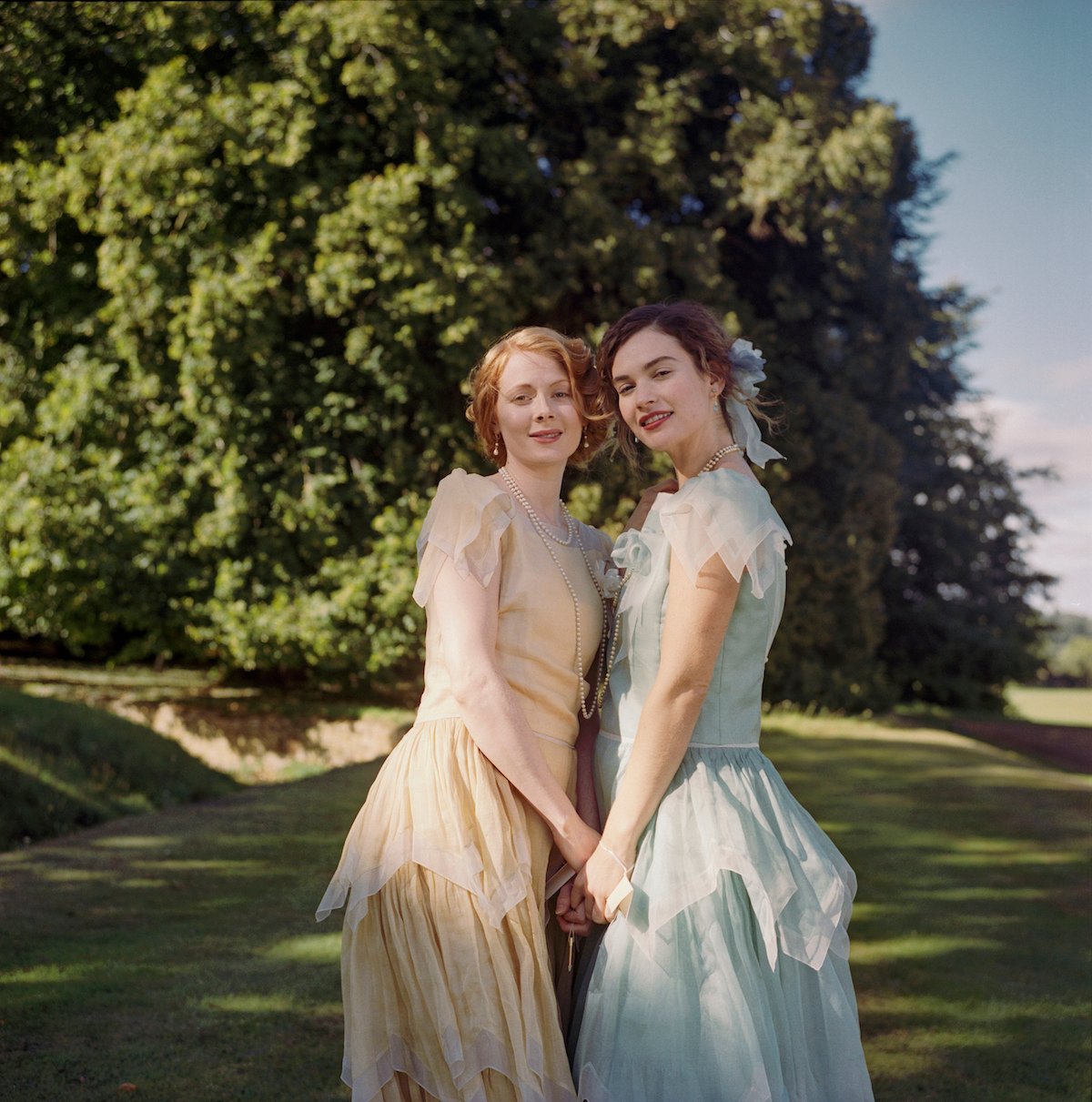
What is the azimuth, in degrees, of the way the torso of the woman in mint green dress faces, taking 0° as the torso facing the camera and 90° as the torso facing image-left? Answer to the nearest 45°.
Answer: approximately 90°

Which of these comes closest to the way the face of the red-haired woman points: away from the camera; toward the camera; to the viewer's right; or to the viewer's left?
toward the camera

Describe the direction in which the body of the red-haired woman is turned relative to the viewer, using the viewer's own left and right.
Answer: facing the viewer and to the right of the viewer

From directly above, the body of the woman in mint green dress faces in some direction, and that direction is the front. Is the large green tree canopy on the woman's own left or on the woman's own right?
on the woman's own right

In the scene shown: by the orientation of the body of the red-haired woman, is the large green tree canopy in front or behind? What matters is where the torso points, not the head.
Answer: behind

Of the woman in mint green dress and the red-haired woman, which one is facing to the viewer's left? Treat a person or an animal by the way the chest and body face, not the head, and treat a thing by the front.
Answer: the woman in mint green dress
